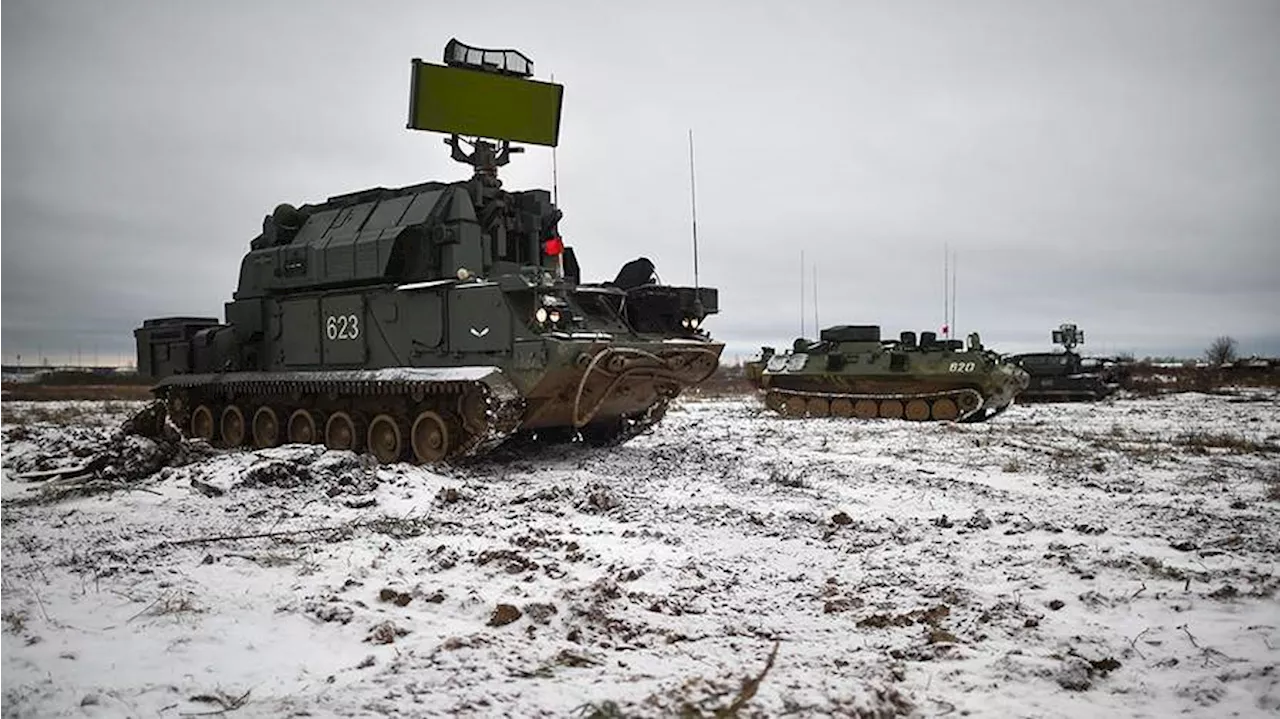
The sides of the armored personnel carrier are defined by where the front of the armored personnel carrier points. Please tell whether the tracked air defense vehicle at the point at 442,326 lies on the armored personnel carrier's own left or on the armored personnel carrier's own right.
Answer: on the armored personnel carrier's own right

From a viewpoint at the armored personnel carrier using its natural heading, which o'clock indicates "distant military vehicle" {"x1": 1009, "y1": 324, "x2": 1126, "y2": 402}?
The distant military vehicle is roughly at 10 o'clock from the armored personnel carrier.

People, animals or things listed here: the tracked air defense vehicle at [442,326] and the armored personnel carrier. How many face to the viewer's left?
0

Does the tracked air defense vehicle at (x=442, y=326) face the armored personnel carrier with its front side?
no

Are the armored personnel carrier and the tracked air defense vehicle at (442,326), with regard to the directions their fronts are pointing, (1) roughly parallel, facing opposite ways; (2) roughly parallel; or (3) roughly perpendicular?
roughly parallel

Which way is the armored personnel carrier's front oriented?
to the viewer's right

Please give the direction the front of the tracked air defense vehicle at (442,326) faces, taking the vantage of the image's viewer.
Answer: facing the viewer and to the right of the viewer

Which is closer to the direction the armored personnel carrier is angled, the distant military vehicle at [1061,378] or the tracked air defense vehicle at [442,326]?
the distant military vehicle

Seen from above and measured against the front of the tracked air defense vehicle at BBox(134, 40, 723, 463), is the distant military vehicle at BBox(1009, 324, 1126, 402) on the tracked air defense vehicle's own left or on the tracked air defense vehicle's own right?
on the tracked air defense vehicle's own left
